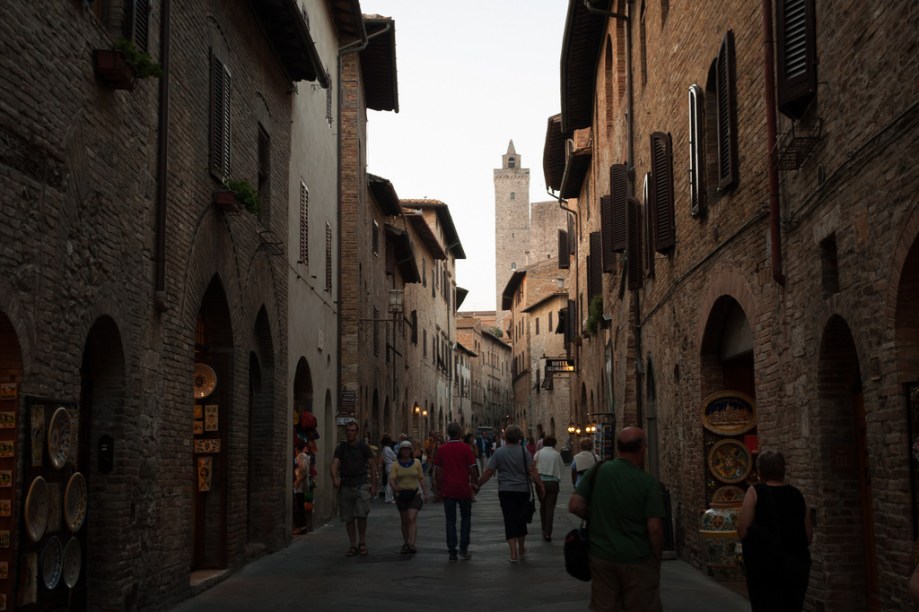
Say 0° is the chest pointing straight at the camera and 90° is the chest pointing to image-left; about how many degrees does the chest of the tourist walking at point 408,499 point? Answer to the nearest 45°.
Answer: approximately 0°

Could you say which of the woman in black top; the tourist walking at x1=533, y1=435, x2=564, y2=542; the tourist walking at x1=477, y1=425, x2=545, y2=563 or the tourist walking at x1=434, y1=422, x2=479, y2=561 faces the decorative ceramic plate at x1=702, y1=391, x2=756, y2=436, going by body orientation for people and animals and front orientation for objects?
the woman in black top

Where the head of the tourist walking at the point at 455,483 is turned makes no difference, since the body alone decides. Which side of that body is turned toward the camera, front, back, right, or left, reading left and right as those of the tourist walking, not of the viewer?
back

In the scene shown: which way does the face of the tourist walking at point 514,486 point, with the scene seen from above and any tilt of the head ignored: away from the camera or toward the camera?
away from the camera

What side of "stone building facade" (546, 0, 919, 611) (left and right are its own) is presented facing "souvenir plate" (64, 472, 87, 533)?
front

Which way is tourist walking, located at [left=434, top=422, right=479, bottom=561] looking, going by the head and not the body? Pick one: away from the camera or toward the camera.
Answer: away from the camera

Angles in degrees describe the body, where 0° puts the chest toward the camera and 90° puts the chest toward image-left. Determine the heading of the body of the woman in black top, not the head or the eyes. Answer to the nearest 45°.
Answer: approximately 180°

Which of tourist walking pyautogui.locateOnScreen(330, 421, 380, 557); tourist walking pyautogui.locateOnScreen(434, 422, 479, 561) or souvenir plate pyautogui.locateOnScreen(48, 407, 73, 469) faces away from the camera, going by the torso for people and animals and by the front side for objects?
tourist walking pyautogui.locateOnScreen(434, 422, 479, 561)
